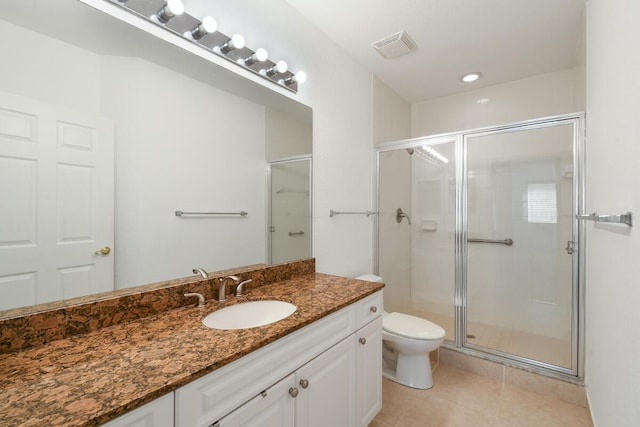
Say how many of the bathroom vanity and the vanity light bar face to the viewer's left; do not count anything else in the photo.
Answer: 0

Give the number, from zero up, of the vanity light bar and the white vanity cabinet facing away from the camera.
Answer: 0

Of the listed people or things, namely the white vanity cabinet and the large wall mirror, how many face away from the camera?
0

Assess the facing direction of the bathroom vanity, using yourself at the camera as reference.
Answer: facing the viewer and to the right of the viewer

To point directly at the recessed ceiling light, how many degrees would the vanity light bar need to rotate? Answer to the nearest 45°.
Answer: approximately 45° to its left

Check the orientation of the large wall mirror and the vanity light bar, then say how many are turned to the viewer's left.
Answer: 0

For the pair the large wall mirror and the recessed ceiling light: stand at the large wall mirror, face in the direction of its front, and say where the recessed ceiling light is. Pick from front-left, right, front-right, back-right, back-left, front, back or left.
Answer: front-left

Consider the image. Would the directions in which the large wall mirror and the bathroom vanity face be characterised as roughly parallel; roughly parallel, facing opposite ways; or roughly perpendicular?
roughly parallel

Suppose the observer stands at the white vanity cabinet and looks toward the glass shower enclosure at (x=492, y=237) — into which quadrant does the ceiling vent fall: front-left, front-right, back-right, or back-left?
front-left

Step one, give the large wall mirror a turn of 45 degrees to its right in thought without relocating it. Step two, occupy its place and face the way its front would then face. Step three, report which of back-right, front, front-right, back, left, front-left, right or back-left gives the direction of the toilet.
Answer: left

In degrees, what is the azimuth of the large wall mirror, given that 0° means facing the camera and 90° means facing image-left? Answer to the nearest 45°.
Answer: approximately 315°

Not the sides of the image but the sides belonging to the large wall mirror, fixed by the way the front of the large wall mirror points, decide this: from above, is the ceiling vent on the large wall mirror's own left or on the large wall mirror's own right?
on the large wall mirror's own left
